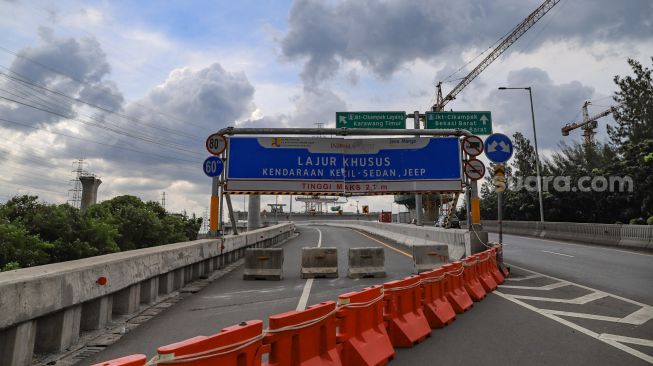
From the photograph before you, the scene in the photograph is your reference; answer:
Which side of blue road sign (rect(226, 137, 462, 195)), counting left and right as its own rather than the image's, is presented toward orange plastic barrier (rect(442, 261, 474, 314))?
front

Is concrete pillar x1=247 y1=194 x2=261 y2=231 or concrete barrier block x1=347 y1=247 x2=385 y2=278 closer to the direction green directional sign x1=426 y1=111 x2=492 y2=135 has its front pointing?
the concrete barrier block

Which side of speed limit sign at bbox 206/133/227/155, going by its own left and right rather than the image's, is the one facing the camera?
front

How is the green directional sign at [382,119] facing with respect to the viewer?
toward the camera

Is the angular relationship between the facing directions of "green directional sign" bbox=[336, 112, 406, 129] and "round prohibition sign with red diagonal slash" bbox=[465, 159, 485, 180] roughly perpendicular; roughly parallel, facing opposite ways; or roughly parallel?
roughly parallel

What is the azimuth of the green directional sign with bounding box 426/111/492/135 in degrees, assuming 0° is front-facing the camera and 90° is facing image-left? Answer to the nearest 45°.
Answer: approximately 0°

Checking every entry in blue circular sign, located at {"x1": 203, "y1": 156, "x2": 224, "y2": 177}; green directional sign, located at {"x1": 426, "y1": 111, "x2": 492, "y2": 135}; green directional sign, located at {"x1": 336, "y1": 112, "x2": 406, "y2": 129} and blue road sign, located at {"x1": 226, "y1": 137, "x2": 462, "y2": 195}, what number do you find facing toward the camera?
4

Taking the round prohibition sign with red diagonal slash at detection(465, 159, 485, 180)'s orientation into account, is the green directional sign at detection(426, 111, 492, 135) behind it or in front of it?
behind

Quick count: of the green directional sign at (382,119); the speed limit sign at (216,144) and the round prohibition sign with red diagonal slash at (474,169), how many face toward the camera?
3

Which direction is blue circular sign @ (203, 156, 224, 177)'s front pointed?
toward the camera

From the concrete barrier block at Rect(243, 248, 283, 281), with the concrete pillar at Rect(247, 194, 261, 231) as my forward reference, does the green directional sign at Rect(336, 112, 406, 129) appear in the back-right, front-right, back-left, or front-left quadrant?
front-right

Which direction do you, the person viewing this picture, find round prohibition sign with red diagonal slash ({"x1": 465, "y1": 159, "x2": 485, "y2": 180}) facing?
facing the viewer

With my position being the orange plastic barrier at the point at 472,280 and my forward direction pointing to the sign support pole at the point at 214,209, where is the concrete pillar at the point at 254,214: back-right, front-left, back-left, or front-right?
front-right

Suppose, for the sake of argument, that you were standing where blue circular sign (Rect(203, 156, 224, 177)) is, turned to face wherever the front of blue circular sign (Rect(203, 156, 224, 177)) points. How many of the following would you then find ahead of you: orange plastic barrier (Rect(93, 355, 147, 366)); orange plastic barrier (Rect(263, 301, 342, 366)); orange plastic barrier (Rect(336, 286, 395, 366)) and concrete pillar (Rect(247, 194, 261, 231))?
3
